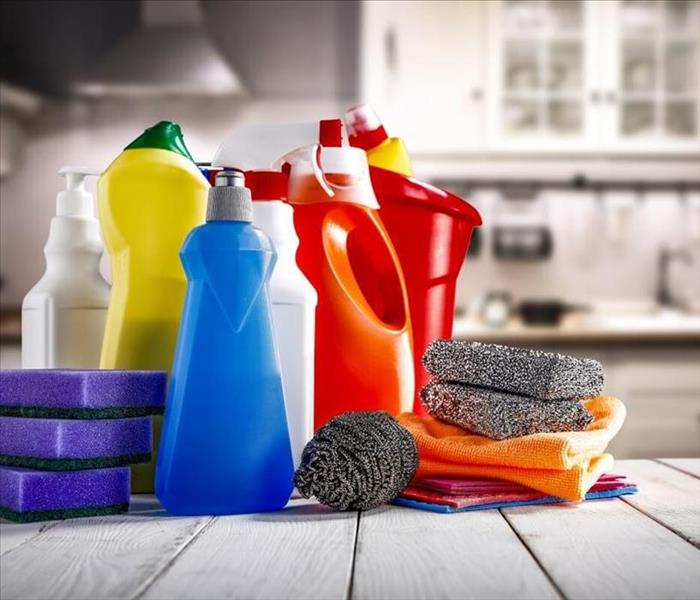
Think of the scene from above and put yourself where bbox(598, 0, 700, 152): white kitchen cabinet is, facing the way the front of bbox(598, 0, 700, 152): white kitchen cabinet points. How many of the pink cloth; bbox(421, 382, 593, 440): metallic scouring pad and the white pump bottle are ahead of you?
3

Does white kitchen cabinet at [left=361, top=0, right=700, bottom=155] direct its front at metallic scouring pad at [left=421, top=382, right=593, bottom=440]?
yes

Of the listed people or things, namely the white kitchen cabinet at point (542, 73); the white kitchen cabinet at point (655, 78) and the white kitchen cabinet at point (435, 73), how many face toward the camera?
3

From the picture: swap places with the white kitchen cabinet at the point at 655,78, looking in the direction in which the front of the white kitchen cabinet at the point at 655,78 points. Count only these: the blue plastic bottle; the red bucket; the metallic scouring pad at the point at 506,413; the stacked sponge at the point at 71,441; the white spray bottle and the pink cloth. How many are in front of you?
6

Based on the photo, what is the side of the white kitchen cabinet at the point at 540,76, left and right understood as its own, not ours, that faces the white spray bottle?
front

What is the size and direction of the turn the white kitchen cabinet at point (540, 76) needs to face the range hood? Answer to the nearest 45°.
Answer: approximately 90° to its right

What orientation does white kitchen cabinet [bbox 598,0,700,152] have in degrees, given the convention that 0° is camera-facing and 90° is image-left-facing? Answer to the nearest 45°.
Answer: approximately 0°

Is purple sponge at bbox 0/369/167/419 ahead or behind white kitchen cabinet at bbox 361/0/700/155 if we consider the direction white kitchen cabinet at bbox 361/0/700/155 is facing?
ahead

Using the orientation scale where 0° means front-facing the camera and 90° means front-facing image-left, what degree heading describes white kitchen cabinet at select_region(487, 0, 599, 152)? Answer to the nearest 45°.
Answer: approximately 0°

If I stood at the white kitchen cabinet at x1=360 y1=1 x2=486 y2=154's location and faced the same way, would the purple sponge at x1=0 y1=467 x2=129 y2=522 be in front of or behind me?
in front
